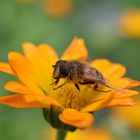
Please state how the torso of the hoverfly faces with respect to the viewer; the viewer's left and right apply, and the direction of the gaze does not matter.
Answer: facing to the left of the viewer
